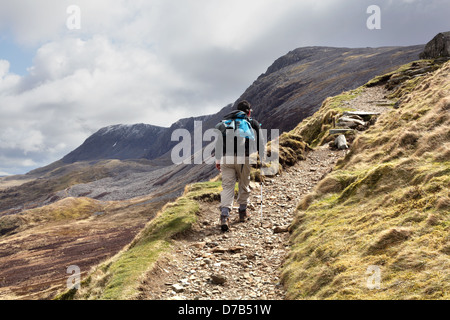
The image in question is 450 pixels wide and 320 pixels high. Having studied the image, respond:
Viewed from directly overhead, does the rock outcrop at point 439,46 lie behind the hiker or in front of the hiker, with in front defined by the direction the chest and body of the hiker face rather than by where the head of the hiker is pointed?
in front

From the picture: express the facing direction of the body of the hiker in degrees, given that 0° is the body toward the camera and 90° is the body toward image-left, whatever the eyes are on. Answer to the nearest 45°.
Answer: approximately 180°
